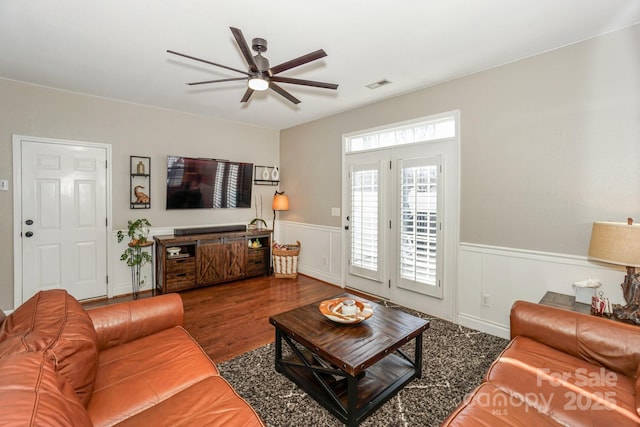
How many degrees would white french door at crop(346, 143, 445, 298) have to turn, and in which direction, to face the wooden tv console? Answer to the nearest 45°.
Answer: approximately 45° to its right

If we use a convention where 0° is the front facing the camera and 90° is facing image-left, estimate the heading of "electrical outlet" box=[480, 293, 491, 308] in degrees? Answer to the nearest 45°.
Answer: approximately 45°

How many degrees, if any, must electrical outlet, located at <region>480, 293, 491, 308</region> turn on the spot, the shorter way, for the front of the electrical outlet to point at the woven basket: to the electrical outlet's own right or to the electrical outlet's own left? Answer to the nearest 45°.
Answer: approximately 45° to the electrical outlet's own right

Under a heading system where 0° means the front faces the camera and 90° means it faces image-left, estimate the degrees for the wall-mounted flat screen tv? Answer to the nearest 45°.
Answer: approximately 315°

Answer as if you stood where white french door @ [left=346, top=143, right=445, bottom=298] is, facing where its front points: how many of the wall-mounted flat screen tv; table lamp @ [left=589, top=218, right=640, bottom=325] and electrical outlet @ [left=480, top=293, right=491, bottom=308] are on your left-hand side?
2

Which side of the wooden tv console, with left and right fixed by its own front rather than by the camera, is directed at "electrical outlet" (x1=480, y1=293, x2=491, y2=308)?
front

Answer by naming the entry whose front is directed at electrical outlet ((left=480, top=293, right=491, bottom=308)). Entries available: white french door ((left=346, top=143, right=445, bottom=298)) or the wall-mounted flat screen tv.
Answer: the wall-mounted flat screen tv

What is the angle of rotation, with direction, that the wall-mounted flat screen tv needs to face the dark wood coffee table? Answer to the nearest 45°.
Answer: approximately 45° to its right

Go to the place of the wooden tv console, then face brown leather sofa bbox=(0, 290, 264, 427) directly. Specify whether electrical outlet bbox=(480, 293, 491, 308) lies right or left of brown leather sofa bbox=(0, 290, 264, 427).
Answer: left

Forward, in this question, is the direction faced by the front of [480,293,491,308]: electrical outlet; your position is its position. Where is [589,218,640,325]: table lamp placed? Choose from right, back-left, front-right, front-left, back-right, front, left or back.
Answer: left

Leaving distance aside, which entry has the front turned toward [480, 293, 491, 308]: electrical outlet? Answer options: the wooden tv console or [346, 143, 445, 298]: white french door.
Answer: the wooden tv console
